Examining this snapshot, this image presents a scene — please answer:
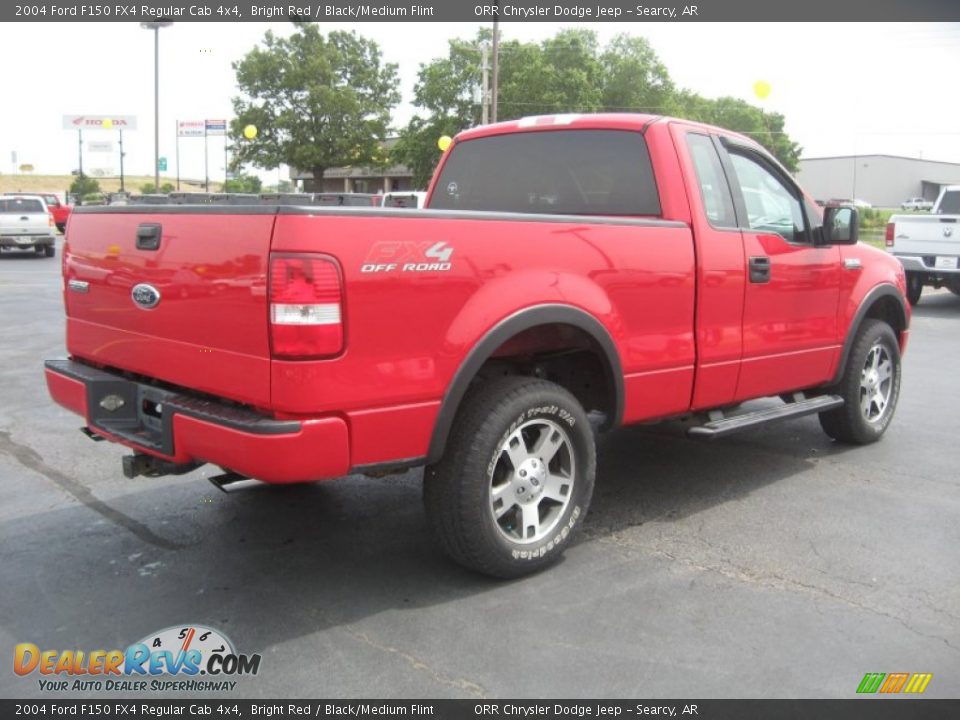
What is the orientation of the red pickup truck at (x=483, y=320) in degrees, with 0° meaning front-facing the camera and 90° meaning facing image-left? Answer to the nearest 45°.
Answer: approximately 225°

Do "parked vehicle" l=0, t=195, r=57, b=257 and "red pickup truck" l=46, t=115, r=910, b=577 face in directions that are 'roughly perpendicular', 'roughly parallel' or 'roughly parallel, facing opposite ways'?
roughly perpendicular

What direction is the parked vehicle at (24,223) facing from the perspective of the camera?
away from the camera

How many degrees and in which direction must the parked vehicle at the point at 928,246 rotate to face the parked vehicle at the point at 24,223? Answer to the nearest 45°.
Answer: approximately 135° to its left

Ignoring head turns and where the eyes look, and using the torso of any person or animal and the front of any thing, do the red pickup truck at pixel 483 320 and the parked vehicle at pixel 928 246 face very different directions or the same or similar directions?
same or similar directions

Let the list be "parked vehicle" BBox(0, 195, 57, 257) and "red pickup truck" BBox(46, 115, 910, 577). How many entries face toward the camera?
0

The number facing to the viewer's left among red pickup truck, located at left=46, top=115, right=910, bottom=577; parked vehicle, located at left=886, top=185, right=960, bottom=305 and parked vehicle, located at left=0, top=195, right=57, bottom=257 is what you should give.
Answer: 0

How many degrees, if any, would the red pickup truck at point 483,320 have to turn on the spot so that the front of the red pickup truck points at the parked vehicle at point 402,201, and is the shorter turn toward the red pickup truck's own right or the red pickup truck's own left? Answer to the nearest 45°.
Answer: approximately 45° to the red pickup truck's own left

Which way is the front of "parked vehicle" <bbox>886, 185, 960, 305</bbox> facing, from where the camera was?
facing away from the viewer and to the right of the viewer
